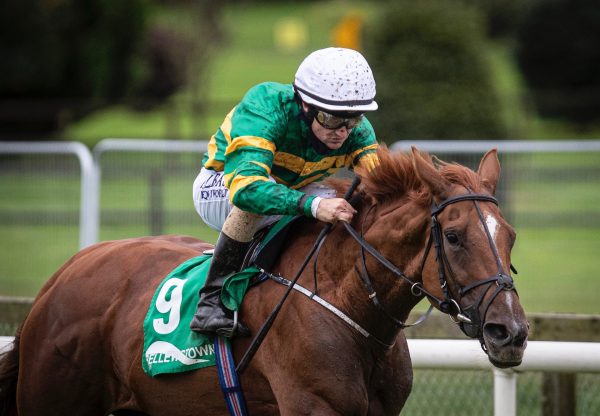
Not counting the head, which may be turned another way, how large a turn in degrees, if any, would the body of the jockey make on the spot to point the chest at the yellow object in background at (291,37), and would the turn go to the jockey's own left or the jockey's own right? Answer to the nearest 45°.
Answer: approximately 135° to the jockey's own left

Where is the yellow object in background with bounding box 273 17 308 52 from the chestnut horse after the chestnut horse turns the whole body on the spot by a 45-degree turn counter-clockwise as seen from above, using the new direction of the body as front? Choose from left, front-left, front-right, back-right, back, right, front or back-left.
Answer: left

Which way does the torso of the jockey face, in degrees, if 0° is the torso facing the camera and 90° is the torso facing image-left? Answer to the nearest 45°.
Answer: approximately 315°
